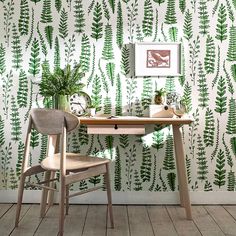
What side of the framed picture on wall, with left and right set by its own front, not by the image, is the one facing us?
front

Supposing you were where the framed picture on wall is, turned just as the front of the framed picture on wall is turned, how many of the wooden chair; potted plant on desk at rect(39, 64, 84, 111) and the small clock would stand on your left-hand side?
0

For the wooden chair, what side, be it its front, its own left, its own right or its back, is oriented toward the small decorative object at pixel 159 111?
front

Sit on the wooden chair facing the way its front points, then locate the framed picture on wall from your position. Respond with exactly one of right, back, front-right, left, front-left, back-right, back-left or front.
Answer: front

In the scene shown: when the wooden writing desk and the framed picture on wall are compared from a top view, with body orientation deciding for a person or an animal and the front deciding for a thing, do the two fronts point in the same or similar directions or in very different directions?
same or similar directions

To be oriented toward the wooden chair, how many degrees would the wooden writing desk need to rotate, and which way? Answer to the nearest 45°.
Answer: approximately 45° to its right

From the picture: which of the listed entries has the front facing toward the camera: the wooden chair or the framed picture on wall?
the framed picture on wall

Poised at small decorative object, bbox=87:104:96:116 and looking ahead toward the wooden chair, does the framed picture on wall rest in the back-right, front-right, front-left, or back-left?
back-left

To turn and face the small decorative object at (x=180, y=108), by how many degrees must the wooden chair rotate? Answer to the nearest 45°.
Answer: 0° — it already faces it

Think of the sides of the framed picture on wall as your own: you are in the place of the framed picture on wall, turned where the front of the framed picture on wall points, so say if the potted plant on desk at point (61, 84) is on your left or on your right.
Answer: on your right

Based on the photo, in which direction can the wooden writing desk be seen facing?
toward the camera

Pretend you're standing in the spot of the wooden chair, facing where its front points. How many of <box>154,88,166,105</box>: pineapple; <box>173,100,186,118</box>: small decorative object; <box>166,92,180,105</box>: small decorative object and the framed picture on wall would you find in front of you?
4

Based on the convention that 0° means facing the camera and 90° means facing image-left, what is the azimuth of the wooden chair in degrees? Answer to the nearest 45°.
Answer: approximately 225°

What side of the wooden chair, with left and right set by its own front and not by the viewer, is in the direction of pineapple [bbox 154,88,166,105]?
front

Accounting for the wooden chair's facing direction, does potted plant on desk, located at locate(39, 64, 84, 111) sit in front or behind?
in front

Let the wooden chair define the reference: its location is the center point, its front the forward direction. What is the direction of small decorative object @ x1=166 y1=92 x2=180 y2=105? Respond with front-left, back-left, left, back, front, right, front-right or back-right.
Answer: front
